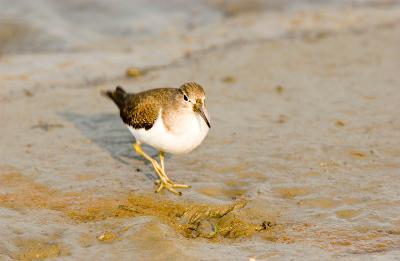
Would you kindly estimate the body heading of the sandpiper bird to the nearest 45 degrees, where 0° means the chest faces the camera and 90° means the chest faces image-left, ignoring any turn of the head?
approximately 315°
